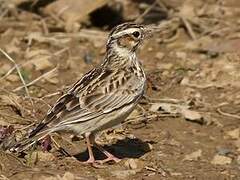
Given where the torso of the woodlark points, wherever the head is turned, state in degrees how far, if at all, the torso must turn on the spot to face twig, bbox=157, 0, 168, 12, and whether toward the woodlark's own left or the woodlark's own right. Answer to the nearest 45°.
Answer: approximately 90° to the woodlark's own left

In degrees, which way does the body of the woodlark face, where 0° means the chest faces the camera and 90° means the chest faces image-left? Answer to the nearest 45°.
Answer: approximately 270°

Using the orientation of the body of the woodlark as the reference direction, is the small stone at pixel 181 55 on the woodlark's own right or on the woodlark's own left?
on the woodlark's own left

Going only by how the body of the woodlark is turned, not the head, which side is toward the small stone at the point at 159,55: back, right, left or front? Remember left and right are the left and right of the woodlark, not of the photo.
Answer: left

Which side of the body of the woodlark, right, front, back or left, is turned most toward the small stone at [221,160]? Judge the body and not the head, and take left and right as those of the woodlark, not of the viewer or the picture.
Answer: front
